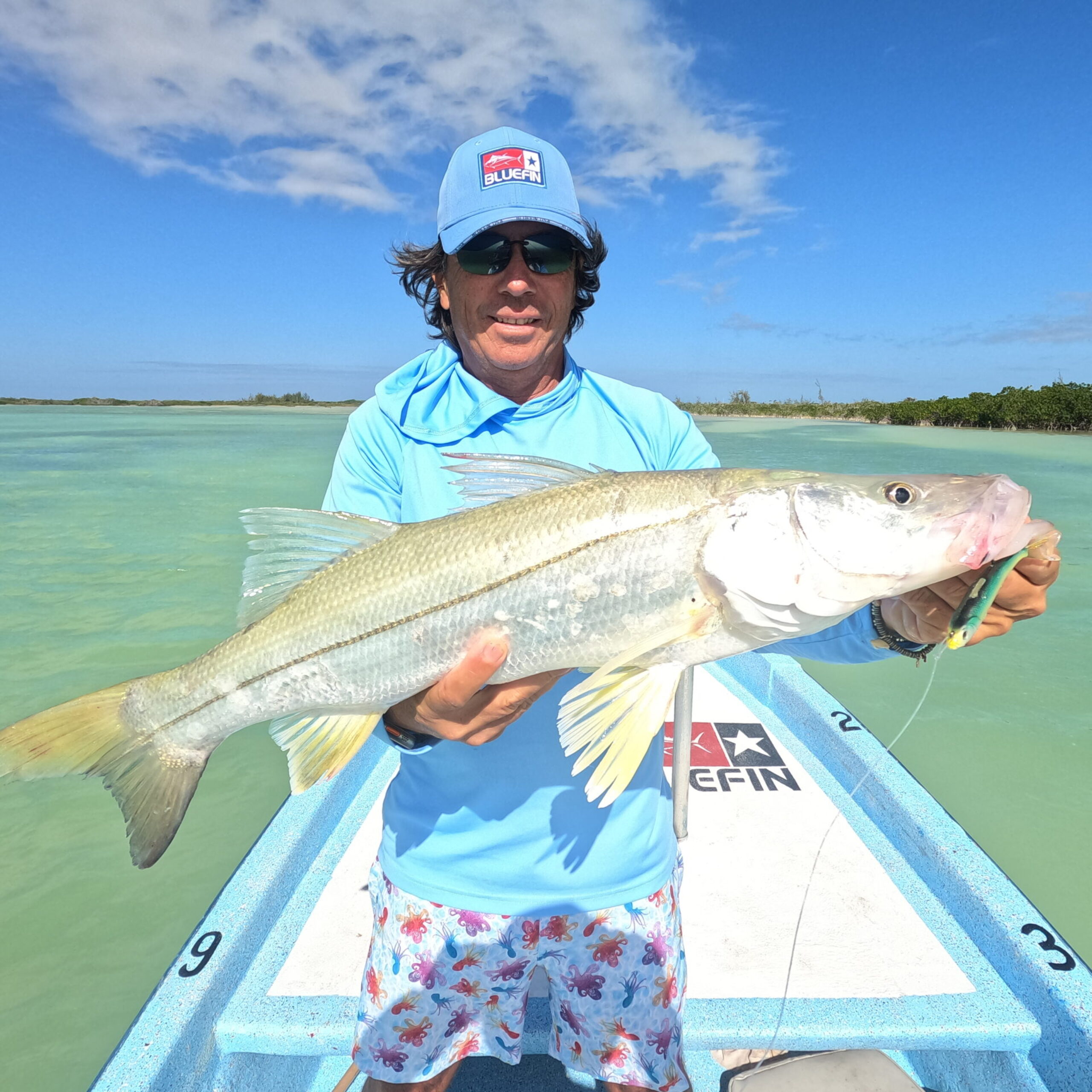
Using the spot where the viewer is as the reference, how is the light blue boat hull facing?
facing away from the viewer

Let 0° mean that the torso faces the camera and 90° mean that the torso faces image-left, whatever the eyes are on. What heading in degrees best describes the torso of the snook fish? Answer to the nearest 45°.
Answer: approximately 270°

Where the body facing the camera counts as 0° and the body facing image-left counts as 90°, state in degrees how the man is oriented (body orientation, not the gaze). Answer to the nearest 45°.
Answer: approximately 0°
